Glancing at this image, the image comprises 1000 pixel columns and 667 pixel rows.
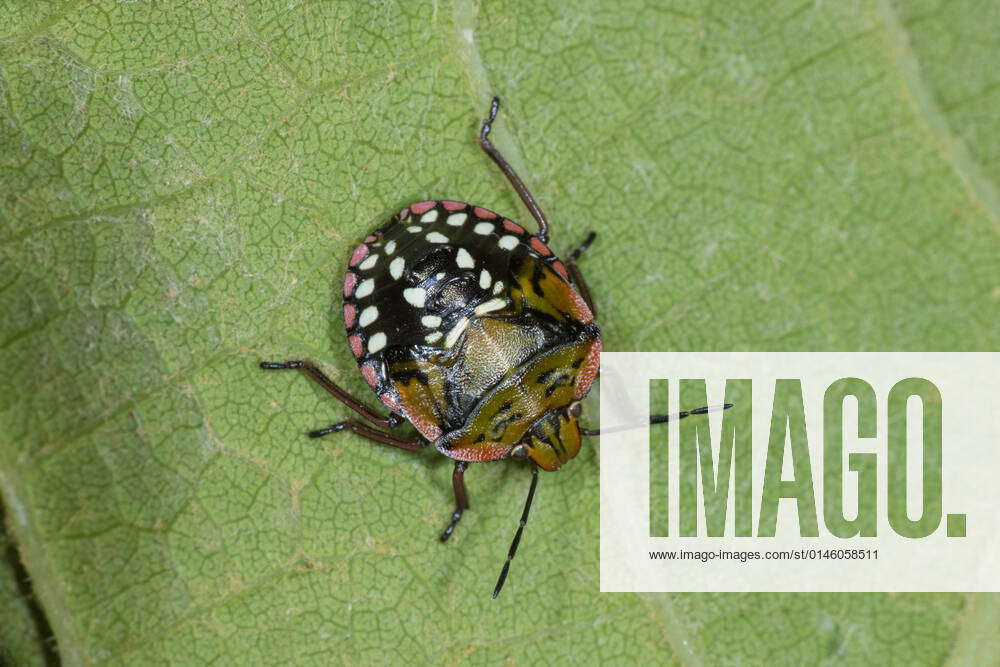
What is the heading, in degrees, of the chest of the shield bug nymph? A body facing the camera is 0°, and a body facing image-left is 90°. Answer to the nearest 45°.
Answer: approximately 315°
